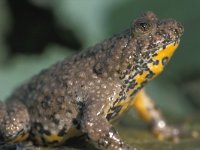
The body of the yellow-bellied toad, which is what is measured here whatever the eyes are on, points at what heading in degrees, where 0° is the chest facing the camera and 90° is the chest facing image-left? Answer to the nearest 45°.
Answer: approximately 270°
